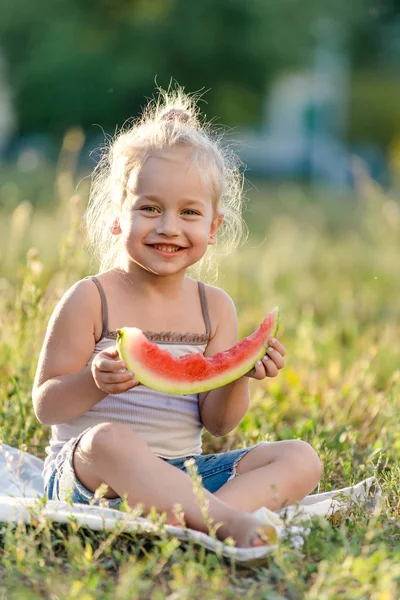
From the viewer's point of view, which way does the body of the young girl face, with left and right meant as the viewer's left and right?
facing the viewer and to the right of the viewer
